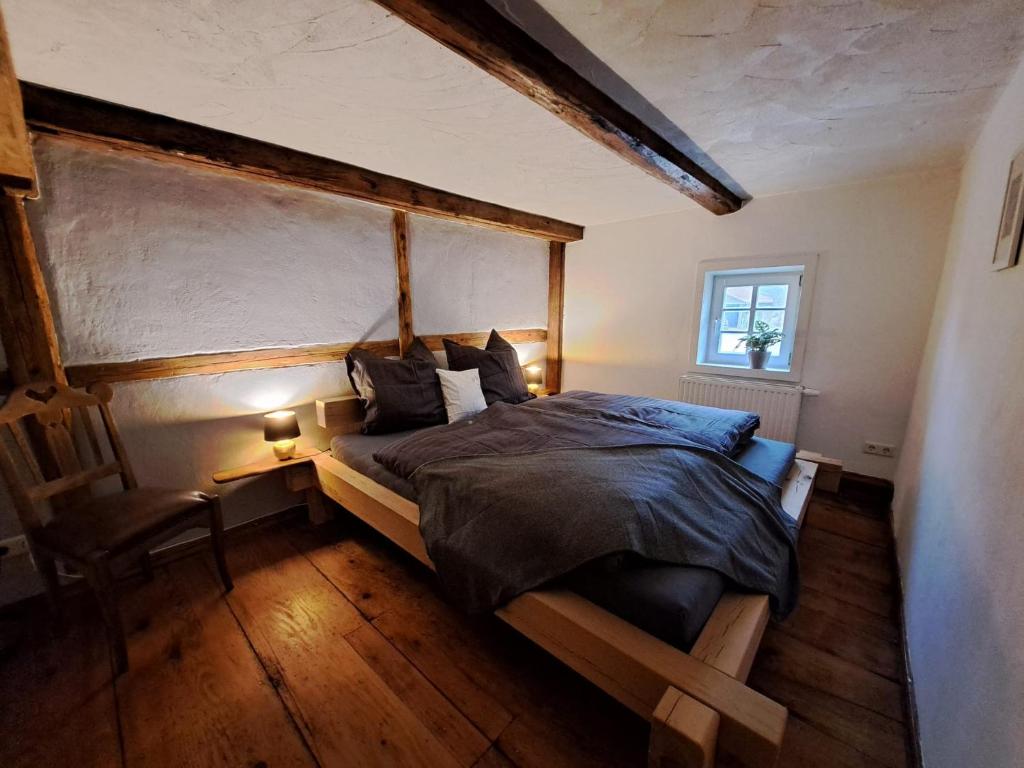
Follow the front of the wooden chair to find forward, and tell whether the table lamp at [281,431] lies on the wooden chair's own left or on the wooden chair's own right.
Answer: on the wooden chair's own left

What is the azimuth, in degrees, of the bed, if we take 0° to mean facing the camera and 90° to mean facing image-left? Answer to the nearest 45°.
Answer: approximately 315°

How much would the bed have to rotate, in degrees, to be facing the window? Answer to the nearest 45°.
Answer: approximately 90° to its left

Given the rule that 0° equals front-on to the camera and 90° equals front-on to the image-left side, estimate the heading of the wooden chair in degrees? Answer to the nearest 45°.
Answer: approximately 315°

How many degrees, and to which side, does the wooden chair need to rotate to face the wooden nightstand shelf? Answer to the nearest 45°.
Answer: approximately 45° to its left

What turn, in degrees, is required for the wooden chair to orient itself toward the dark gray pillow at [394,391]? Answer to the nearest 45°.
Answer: approximately 45° to its left
